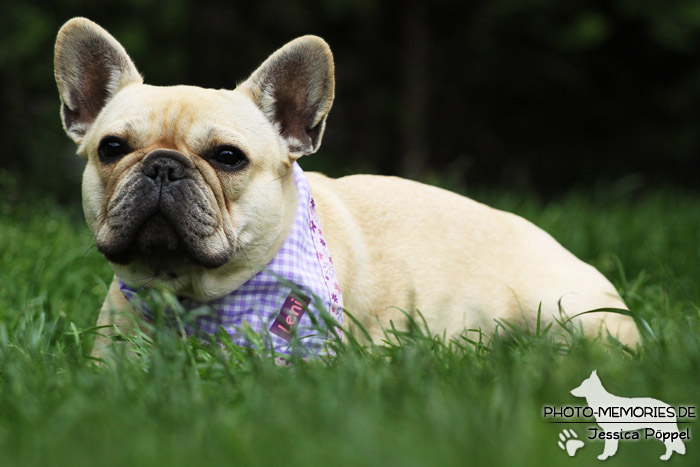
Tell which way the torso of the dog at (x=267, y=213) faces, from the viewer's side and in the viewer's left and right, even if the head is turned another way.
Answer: facing the viewer and to the left of the viewer
